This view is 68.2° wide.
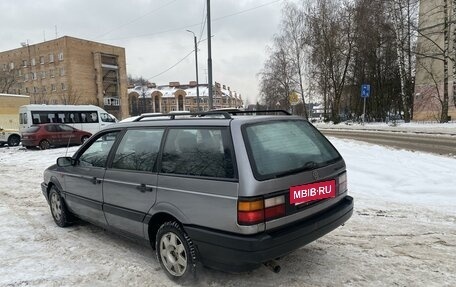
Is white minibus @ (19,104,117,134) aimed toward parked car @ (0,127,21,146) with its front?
no

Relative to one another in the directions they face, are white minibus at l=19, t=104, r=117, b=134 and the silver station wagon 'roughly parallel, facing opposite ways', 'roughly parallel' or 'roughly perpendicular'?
roughly perpendicular

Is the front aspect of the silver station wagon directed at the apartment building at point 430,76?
no

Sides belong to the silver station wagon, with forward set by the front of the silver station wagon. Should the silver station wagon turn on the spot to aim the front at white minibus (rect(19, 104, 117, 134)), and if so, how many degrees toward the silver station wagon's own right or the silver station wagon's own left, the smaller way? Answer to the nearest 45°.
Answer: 0° — it already faces it

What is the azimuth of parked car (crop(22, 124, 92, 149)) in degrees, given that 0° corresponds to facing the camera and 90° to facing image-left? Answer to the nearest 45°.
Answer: approximately 225°

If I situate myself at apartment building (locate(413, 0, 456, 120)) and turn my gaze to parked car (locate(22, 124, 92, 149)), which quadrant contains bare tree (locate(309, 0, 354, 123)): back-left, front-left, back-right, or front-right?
front-right

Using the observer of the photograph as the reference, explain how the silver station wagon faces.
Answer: facing away from the viewer and to the left of the viewer

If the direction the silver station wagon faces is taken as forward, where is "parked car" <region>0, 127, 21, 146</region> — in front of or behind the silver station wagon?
in front

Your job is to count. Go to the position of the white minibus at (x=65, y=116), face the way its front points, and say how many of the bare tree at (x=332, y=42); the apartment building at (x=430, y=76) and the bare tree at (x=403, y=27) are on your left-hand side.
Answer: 0

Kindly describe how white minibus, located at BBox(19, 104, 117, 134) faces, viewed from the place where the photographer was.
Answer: facing away from the viewer and to the right of the viewer

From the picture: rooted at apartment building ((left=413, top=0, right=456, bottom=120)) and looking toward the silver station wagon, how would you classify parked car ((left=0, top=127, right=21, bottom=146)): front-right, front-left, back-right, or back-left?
front-right

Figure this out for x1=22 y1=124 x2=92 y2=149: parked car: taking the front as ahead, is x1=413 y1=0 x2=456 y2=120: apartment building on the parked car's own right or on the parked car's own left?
on the parked car's own right

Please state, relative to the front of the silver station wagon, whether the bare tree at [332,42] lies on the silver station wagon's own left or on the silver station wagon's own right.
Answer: on the silver station wagon's own right
